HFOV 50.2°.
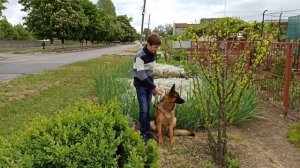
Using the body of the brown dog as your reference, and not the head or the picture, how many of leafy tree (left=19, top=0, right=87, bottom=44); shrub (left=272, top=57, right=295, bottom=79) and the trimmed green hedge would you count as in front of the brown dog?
1

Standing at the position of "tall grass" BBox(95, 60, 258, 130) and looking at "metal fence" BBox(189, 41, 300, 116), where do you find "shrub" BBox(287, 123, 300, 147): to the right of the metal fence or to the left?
right

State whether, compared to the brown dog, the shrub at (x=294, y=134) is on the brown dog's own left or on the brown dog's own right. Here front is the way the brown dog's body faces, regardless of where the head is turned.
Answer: on the brown dog's own left

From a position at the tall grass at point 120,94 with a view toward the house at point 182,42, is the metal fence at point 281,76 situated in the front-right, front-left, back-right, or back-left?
front-right

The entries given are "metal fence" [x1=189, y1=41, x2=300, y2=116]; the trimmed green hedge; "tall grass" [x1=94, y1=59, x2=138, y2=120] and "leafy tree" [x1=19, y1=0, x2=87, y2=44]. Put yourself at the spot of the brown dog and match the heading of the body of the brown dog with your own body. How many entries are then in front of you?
1

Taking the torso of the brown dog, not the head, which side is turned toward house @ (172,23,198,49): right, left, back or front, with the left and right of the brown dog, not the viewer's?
back

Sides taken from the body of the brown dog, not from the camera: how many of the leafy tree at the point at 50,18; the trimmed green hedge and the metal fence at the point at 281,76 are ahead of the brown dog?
1

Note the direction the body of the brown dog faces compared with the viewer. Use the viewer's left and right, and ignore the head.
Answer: facing the viewer

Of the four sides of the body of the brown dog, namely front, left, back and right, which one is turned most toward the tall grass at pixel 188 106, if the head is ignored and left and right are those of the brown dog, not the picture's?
back

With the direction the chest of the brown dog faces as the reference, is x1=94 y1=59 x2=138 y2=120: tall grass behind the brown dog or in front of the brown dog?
behind
